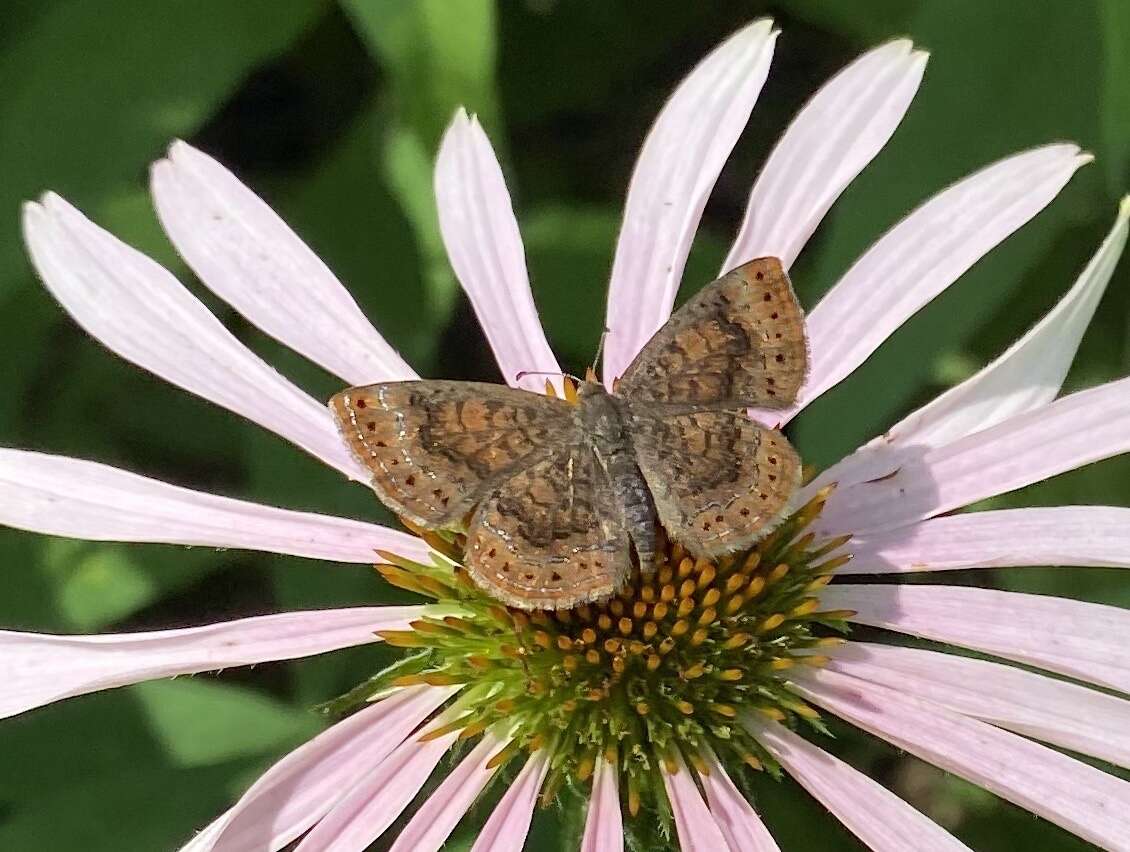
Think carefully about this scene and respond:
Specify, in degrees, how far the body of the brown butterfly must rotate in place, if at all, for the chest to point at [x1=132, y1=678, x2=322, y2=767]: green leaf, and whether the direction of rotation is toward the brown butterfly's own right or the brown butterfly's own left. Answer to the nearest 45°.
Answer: approximately 45° to the brown butterfly's own left

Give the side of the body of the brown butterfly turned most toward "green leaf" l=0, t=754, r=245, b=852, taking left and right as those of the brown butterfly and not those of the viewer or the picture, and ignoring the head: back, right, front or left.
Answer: left

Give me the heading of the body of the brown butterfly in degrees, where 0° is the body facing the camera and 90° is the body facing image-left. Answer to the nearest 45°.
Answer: approximately 180°

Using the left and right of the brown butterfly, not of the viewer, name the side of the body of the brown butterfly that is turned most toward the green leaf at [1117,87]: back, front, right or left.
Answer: right

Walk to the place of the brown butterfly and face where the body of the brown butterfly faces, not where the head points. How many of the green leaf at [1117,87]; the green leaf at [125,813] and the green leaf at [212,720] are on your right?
1
